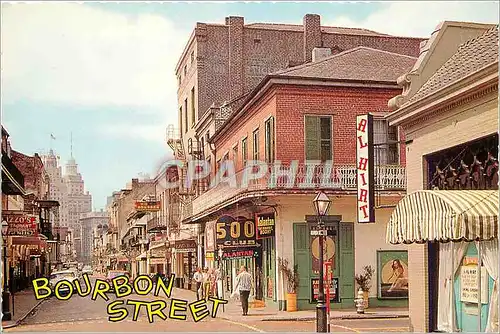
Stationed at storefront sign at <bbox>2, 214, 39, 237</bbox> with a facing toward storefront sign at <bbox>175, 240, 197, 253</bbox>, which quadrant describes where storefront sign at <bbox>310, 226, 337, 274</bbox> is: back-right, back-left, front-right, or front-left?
front-right

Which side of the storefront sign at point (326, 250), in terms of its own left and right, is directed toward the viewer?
front

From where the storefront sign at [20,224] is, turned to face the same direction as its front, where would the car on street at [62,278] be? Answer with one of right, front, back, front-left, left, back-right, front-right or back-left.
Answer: front

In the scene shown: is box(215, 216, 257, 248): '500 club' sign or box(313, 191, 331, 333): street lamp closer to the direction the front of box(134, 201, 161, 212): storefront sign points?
the street lamp

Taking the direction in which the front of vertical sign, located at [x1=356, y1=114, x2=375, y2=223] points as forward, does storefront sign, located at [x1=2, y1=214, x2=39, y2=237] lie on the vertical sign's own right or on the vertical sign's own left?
on the vertical sign's own right

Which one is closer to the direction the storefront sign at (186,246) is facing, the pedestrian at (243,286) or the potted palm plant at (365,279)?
the pedestrian

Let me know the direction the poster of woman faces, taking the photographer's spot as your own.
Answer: facing the viewer

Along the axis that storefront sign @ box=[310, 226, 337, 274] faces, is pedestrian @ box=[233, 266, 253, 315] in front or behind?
in front

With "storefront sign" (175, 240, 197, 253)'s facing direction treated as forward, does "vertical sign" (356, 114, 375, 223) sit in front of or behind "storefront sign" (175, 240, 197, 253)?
in front

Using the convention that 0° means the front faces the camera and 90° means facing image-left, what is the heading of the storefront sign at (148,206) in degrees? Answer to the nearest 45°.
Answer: approximately 0°
